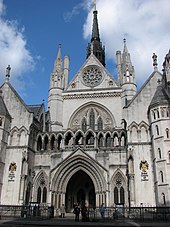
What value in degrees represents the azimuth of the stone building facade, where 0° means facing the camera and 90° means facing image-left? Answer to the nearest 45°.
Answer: approximately 0°

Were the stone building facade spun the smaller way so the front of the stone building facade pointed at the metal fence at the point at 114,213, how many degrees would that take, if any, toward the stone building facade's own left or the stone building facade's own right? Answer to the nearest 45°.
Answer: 0° — it already faces it

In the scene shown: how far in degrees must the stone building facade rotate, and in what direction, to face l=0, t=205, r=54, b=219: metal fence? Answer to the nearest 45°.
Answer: approximately 45° to its right
